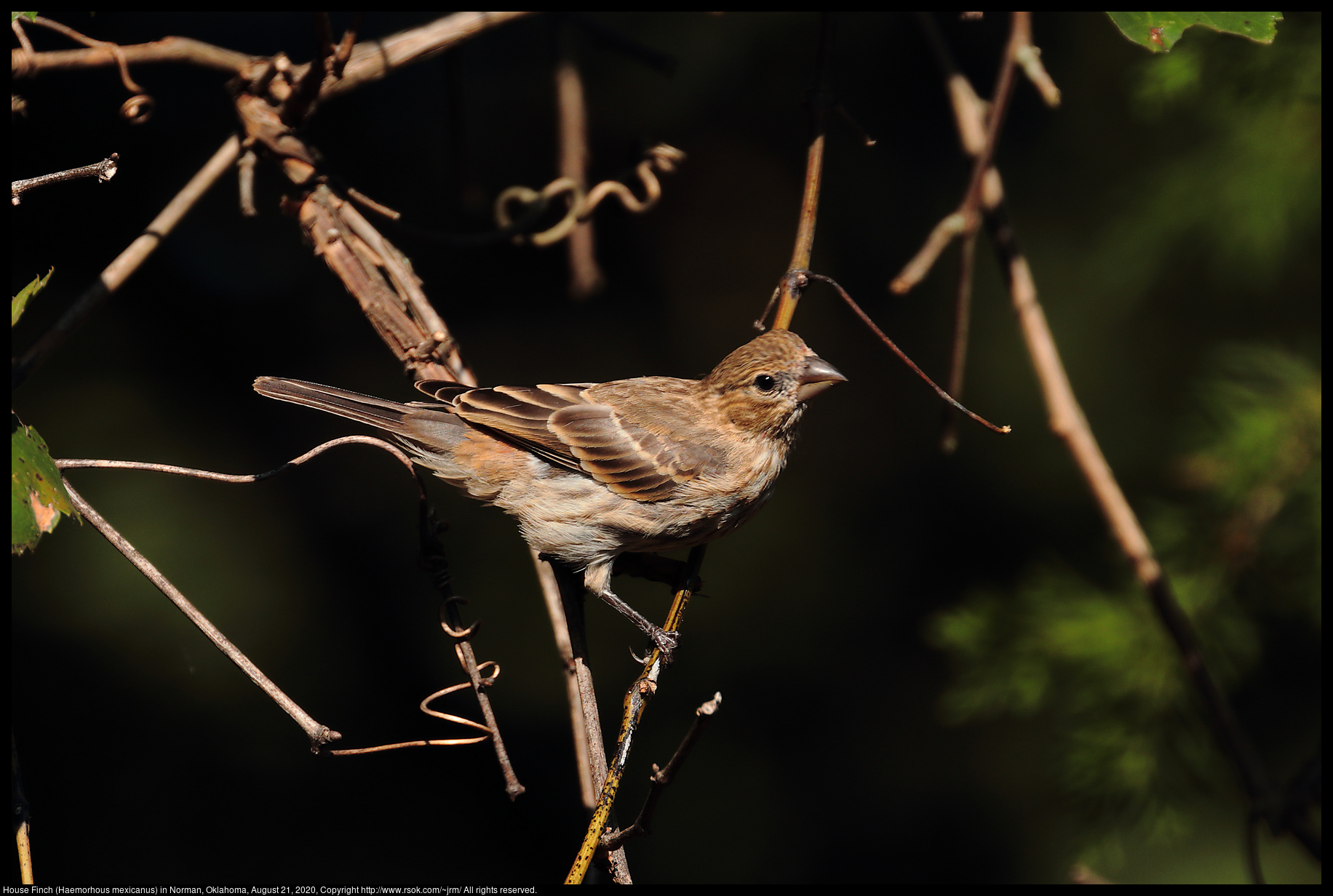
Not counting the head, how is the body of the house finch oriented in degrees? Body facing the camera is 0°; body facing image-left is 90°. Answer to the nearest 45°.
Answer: approximately 270°

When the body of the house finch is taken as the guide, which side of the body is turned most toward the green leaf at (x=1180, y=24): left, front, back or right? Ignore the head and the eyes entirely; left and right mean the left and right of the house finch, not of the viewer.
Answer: front

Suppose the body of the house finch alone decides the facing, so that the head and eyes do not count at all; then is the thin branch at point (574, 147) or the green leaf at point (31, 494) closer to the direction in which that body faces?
the thin branch

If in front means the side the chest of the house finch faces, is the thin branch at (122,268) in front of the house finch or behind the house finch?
behind
